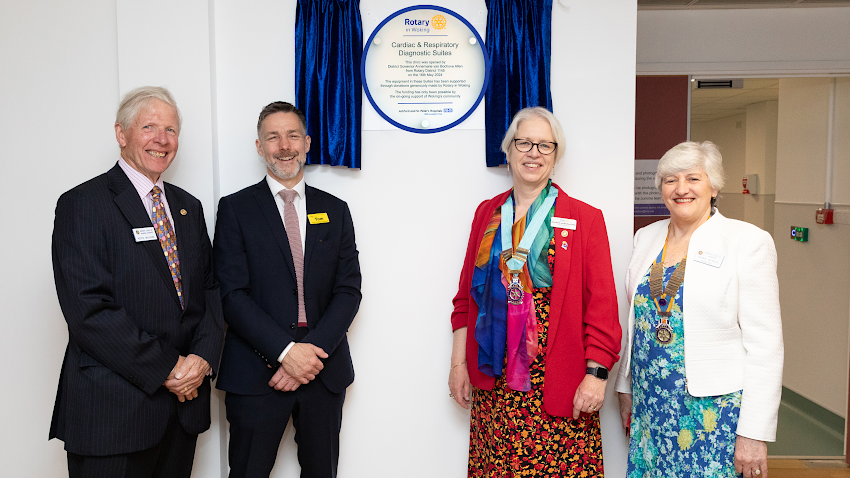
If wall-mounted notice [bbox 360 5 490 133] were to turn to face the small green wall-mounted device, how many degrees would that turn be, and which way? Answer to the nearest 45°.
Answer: approximately 135° to its left

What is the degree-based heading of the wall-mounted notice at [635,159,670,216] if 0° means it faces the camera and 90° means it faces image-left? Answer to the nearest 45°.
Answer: approximately 0°

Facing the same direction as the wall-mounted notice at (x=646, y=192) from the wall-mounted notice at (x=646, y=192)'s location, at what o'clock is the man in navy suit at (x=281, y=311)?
The man in navy suit is roughly at 1 o'clock from the wall-mounted notice.

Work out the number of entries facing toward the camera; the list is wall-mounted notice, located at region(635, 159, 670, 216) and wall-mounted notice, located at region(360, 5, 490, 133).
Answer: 2

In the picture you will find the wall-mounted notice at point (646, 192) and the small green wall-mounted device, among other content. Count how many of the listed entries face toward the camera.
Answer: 2

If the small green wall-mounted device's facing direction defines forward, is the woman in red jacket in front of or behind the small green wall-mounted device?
in front

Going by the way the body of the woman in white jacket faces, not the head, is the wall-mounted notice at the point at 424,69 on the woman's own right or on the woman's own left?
on the woman's own right
